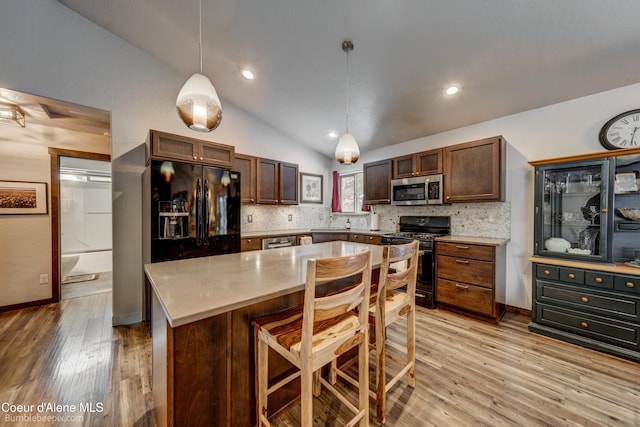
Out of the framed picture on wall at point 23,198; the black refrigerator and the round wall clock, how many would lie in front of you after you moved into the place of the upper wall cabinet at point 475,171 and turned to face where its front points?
2

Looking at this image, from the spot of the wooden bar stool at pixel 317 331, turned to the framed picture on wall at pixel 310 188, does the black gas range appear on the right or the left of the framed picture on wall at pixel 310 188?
right

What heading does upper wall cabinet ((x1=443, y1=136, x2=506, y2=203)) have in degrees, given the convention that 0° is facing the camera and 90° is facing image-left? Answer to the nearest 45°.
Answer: approximately 45°

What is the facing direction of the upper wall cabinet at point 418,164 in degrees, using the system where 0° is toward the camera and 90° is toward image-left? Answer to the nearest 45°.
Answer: approximately 45°

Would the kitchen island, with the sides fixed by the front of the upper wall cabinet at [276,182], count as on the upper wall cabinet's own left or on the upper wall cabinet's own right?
on the upper wall cabinet's own right
